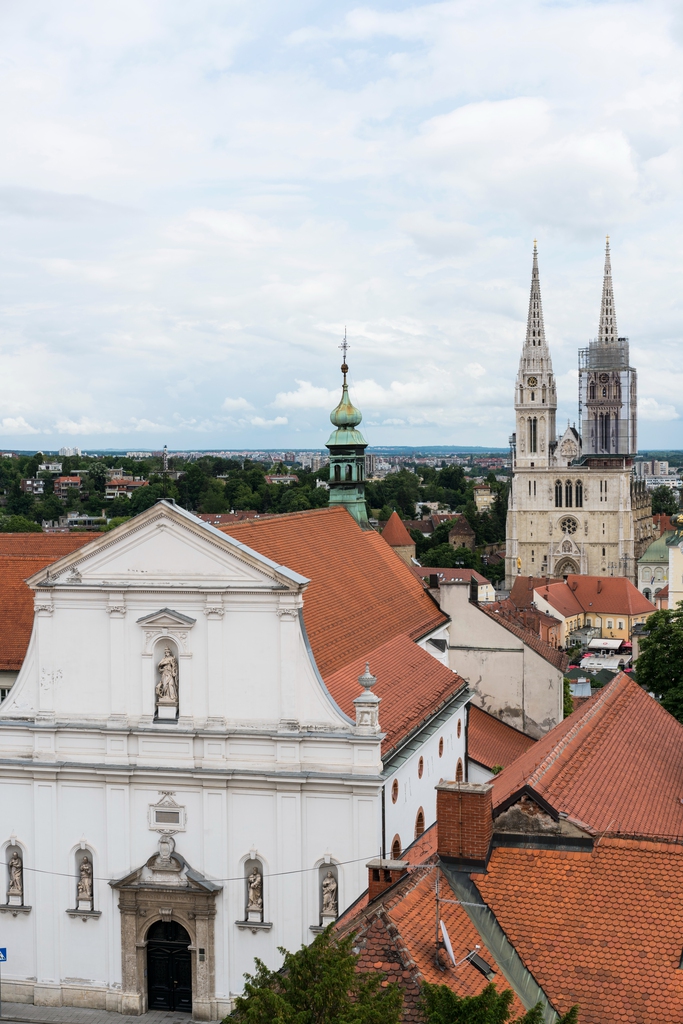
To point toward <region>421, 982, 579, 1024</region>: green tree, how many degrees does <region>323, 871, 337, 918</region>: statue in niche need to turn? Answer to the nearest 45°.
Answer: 0° — it already faces it

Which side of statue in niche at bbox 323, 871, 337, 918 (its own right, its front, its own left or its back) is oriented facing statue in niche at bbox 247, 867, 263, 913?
right

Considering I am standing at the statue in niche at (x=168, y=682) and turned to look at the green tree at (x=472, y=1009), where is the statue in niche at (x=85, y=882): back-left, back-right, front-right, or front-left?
back-right

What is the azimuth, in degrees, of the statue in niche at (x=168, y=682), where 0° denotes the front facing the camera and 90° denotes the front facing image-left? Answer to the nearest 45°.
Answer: approximately 0°

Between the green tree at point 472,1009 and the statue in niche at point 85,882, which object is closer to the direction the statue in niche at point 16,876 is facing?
the green tree

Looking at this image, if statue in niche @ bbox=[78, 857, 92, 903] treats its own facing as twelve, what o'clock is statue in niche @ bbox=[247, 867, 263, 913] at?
statue in niche @ bbox=[247, 867, 263, 913] is roughly at 10 o'clock from statue in niche @ bbox=[78, 857, 92, 903].

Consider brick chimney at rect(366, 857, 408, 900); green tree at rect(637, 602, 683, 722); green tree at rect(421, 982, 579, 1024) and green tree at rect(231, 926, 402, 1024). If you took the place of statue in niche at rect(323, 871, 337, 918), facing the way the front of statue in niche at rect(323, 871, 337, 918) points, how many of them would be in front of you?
3

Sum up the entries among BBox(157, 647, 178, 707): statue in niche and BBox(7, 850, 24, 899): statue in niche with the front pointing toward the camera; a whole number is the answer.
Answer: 2

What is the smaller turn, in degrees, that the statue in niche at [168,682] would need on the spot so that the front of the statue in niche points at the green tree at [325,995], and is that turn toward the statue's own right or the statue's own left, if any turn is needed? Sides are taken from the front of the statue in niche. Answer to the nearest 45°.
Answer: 0° — it already faces it

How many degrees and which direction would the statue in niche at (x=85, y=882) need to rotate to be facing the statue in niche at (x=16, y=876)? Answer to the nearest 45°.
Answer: approximately 135° to its right
